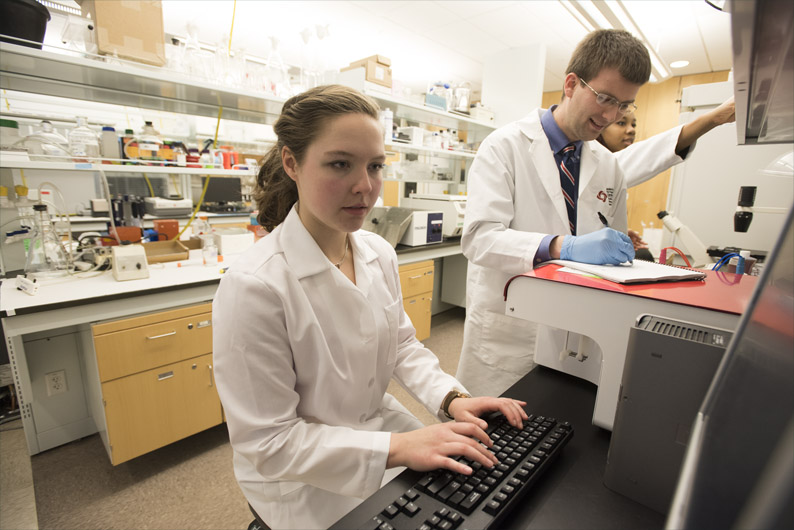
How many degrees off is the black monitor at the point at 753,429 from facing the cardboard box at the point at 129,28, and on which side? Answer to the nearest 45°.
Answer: approximately 45° to its right

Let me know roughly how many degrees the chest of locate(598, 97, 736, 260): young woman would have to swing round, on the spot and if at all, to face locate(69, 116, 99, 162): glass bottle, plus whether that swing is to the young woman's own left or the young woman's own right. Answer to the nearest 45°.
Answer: approximately 135° to the young woman's own right

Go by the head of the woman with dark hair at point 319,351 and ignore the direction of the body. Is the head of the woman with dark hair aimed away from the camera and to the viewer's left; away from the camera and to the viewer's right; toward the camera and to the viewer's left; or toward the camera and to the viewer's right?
toward the camera and to the viewer's right

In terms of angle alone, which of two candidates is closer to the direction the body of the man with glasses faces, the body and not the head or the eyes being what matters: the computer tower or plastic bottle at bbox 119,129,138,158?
the computer tower

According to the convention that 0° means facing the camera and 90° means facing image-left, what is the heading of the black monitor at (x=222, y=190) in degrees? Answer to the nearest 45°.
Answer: approximately 0°

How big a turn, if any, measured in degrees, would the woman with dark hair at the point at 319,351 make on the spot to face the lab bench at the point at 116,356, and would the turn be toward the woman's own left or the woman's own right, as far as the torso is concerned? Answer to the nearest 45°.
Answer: approximately 180°

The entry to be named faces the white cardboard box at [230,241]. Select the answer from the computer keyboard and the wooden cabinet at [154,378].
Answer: the computer keyboard

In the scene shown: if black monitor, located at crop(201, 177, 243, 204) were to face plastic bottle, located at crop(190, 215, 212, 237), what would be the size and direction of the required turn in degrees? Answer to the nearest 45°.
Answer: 0° — it already faces it
